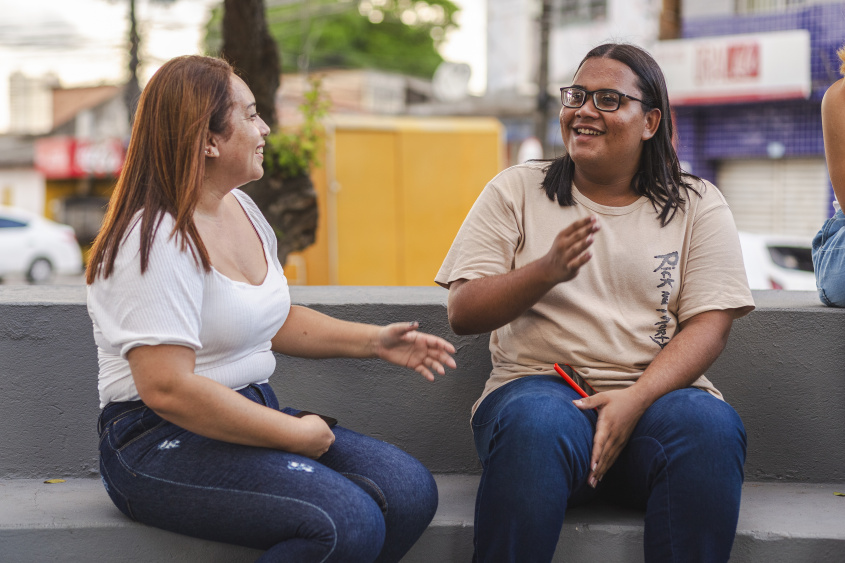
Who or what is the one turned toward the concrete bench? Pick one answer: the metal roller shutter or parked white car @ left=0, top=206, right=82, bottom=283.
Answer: the metal roller shutter

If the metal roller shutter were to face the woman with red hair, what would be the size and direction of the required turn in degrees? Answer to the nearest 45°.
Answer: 0° — it already faces them

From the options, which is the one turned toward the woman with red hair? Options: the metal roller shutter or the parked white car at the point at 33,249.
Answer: the metal roller shutter

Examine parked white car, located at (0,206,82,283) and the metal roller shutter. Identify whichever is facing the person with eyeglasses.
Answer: the metal roller shutter

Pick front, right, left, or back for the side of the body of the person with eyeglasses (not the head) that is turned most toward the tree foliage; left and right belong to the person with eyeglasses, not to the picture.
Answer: back

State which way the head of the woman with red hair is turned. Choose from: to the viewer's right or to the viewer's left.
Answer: to the viewer's right
